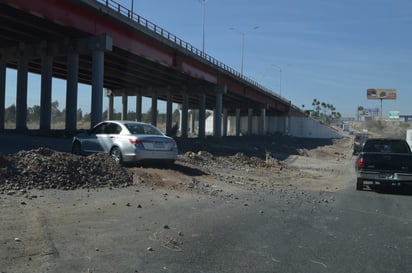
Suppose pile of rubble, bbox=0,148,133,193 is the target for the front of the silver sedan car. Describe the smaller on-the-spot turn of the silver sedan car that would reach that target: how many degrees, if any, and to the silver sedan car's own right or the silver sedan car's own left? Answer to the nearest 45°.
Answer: approximately 90° to the silver sedan car's own left

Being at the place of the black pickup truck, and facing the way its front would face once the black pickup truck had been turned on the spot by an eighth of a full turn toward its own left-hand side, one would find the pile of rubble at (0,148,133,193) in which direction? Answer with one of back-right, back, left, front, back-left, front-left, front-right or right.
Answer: left

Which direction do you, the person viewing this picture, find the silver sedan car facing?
facing away from the viewer and to the left of the viewer

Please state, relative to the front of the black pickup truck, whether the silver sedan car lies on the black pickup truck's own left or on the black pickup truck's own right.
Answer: on the black pickup truck's own left

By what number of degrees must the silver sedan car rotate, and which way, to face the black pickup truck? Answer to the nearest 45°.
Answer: approximately 135° to its right

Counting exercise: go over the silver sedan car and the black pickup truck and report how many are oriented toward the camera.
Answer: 0

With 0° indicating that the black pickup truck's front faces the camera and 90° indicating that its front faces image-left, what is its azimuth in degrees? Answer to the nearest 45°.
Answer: approximately 180°
